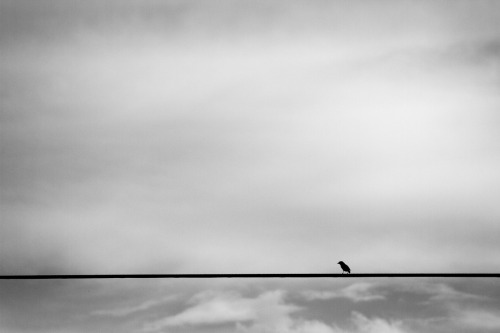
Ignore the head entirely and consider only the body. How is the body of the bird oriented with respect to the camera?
to the viewer's left
